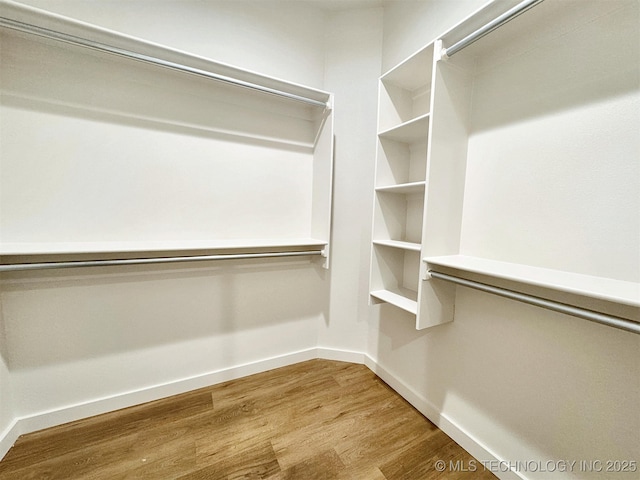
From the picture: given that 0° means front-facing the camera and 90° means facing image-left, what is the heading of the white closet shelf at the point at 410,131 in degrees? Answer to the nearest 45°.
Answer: approximately 45°

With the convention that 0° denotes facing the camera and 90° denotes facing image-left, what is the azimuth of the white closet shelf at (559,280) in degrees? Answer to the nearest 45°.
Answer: approximately 45°

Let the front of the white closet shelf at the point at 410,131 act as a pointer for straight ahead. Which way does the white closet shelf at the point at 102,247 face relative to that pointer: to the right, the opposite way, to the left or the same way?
to the left

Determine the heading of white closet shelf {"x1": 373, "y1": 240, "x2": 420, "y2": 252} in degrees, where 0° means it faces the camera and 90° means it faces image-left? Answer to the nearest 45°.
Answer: approximately 45°

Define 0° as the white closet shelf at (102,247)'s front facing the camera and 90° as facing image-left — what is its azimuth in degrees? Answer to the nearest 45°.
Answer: approximately 0°

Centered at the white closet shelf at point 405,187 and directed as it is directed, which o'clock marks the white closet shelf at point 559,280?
the white closet shelf at point 559,280 is roughly at 9 o'clock from the white closet shelf at point 405,187.

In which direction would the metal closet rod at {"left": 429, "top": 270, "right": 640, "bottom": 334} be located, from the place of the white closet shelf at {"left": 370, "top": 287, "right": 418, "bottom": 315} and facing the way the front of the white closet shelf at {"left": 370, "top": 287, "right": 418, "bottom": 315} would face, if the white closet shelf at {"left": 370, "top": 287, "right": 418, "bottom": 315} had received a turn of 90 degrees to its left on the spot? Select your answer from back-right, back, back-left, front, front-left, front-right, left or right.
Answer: front

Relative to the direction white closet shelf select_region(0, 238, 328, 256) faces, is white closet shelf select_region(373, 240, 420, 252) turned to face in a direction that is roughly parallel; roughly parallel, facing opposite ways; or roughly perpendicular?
roughly perpendicular

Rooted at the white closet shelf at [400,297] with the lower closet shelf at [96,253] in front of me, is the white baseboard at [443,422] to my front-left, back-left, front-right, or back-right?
back-left
